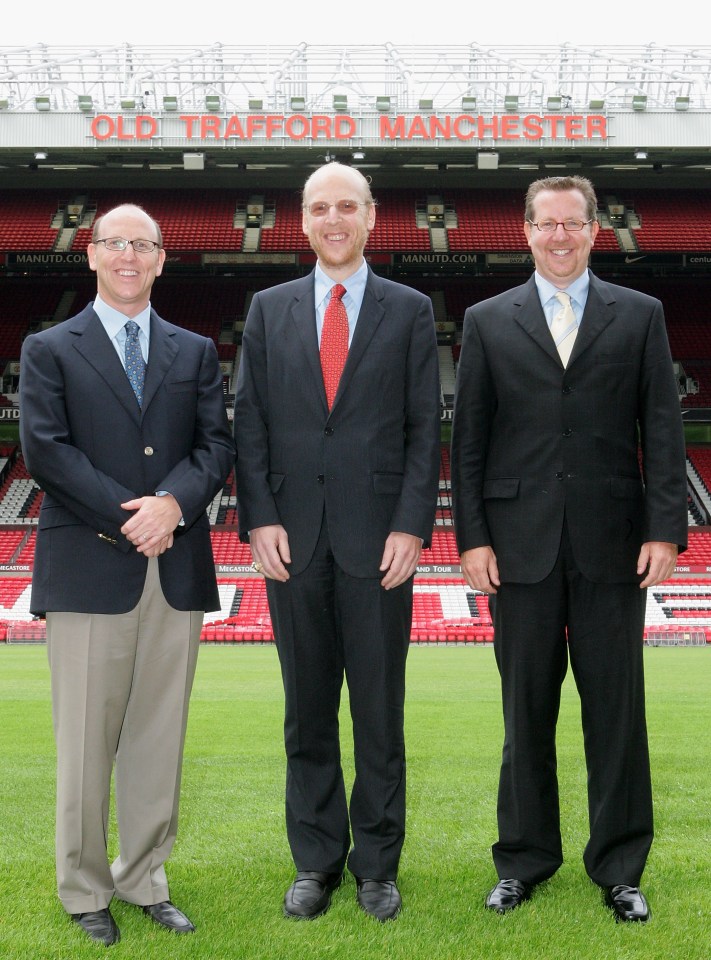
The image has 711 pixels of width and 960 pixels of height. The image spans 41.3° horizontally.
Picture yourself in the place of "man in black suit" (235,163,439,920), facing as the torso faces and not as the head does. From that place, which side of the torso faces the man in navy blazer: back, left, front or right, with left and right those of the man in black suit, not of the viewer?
right

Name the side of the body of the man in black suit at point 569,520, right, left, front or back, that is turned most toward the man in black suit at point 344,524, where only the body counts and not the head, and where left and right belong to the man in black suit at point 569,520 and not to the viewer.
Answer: right

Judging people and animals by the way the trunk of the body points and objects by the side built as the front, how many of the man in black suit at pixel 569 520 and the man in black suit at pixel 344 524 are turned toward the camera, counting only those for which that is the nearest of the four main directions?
2

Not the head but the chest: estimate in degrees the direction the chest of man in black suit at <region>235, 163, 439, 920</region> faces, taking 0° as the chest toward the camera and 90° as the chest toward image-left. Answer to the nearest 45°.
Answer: approximately 0°

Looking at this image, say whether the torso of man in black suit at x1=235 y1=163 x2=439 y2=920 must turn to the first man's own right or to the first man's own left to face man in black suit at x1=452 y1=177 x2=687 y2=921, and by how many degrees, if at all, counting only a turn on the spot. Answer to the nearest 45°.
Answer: approximately 90° to the first man's own left
